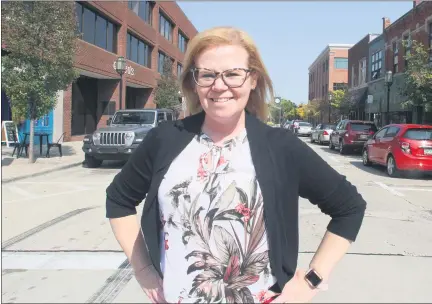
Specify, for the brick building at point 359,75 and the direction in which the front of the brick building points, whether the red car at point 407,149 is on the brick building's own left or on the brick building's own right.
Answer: on the brick building's own left

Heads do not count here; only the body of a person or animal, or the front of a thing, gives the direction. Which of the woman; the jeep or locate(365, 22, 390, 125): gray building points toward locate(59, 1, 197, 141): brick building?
locate(365, 22, 390, 125): gray building

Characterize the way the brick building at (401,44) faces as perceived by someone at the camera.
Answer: facing the viewer and to the left of the viewer

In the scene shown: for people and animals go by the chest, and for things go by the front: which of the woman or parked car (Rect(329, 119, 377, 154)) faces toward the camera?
the woman

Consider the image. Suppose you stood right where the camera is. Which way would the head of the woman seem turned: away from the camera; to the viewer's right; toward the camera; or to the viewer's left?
toward the camera

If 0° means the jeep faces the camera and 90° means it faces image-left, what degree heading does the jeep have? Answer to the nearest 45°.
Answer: approximately 45°

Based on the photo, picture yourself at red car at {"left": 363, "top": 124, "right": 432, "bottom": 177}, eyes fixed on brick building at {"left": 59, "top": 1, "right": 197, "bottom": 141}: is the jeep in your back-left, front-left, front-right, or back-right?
front-left

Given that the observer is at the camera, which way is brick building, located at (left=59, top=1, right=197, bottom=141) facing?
facing the viewer and to the right of the viewer

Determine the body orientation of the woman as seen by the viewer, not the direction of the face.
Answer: toward the camera

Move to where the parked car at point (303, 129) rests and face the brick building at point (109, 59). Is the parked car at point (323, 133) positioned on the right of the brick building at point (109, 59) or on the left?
left

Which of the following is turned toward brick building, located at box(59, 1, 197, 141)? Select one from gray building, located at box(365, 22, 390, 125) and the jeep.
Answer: gray building, located at box(365, 22, 390, 125)

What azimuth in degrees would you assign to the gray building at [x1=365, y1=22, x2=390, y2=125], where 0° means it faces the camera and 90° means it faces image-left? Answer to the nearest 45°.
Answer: approximately 45°

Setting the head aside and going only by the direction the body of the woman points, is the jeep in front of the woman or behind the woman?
behind

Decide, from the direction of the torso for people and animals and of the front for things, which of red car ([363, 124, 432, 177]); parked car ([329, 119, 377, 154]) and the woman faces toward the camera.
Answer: the woman
